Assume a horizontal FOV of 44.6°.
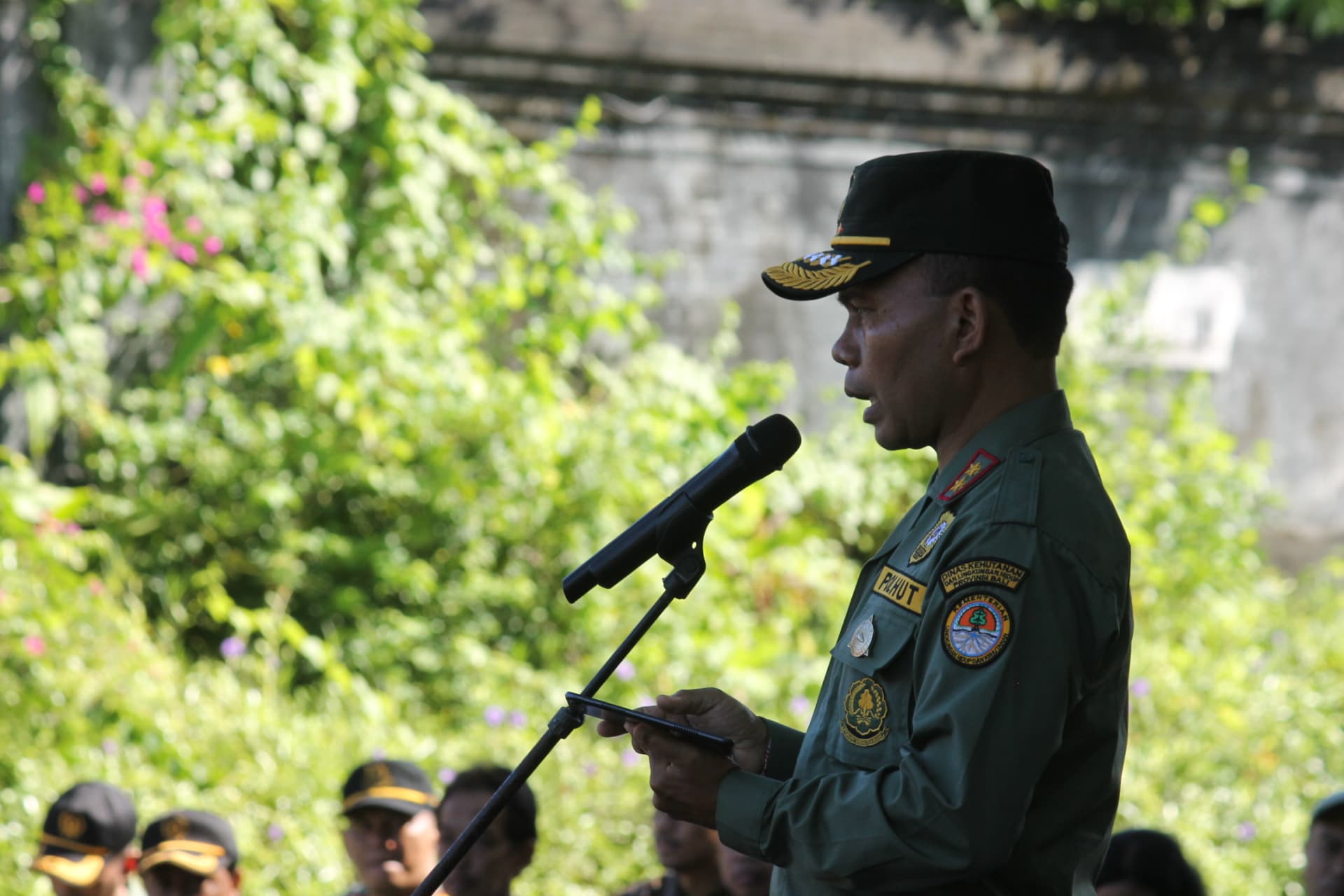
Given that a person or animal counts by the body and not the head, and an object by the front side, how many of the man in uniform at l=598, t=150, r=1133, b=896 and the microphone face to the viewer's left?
1

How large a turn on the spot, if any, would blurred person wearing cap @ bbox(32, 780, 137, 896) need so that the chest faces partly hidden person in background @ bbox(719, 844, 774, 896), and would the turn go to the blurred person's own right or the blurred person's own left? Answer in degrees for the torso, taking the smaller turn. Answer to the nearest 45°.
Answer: approximately 90° to the blurred person's own left

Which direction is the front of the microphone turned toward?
to the viewer's right

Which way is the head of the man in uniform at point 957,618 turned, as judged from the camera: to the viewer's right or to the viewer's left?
to the viewer's left

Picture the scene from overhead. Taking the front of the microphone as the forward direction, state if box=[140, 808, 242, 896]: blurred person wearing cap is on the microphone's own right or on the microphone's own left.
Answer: on the microphone's own left

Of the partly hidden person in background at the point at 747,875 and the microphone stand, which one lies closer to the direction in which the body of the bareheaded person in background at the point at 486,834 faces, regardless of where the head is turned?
the microphone stand

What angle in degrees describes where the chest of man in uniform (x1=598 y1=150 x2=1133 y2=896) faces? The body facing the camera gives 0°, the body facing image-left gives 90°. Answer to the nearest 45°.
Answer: approximately 90°

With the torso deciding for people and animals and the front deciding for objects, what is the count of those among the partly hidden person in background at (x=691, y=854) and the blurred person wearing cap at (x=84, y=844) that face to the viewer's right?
0

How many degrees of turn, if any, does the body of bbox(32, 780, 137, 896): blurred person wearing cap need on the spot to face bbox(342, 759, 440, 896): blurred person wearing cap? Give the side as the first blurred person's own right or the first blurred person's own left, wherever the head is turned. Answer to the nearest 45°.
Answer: approximately 90° to the first blurred person's own left

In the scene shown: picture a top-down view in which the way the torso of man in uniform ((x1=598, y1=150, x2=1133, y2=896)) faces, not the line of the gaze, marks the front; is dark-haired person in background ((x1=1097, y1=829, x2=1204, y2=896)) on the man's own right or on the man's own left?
on the man's own right

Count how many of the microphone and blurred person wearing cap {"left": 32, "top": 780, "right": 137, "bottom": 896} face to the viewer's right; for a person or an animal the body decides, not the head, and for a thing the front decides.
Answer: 1

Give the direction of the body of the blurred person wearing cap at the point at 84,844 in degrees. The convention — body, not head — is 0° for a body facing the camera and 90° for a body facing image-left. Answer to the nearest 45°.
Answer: approximately 45°
